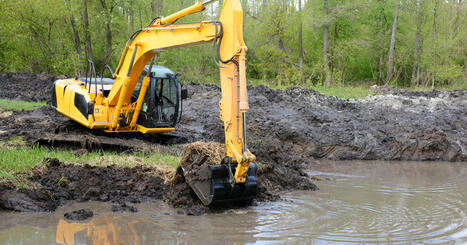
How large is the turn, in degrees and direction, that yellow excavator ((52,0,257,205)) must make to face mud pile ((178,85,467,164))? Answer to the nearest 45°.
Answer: approximately 90° to its left

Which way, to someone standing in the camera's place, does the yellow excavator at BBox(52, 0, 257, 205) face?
facing the viewer and to the right of the viewer

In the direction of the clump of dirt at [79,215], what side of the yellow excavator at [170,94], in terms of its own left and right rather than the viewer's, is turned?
right

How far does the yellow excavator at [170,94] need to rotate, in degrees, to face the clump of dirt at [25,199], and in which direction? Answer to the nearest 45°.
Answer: approximately 90° to its right

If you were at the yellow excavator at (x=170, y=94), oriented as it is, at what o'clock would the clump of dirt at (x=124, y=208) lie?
The clump of dirt is roughly at 2 o'clock from the yellow excavator.
